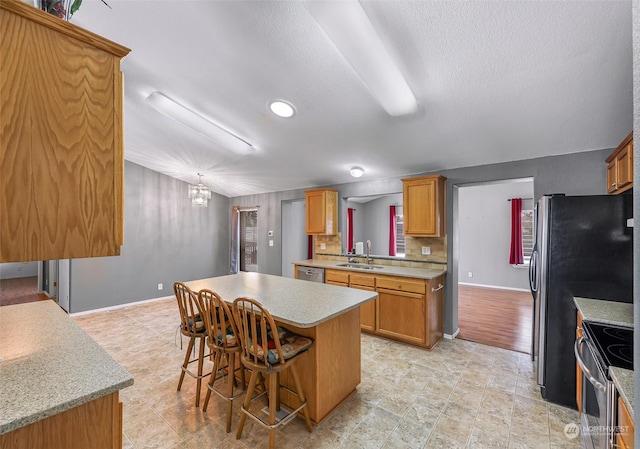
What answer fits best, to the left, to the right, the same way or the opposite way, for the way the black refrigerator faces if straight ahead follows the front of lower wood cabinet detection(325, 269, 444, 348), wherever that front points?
to the right

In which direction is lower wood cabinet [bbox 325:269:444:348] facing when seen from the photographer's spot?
facing the viewer and to the left of the viewer

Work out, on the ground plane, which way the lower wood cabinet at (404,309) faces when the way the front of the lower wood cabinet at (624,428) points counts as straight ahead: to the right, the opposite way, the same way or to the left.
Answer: to the left

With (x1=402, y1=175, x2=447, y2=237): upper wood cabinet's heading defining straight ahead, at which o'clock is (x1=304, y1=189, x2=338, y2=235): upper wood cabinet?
(x1=304, y1=189, x2=338, y2=235): upper wood cabinet is roughly at 2 o'clock from (x1=402, y1=175, x2=447, y2=237): upper wood cabinet.

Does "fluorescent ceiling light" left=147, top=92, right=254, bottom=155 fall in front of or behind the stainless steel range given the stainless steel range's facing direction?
in front

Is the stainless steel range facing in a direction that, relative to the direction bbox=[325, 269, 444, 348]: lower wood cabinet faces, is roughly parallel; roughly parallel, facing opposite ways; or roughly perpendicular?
roughly perpendicular

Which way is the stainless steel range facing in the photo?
to the viewer's left

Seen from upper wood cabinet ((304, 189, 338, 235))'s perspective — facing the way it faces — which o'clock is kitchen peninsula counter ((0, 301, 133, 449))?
The kitchen peninsula counter is roughly at 11 o'clock from the upper wood cabinet.

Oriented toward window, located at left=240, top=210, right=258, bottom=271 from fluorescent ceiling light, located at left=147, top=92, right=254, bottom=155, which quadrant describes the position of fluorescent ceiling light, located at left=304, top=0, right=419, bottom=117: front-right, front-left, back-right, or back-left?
back-right

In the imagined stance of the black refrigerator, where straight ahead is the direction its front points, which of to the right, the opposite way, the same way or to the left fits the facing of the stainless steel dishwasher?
to the left

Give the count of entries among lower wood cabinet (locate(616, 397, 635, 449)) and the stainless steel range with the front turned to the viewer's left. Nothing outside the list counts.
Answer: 2

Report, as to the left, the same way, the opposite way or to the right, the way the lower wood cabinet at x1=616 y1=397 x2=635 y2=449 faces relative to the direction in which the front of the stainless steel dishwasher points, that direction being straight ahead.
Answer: to the right

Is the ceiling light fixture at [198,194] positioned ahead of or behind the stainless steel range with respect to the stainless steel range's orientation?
ahead

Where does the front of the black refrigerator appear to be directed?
to the viewer's left

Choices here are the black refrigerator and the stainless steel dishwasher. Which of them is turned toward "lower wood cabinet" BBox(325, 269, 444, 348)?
the black refrigerator

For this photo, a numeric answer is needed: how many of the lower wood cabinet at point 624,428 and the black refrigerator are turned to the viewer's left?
2

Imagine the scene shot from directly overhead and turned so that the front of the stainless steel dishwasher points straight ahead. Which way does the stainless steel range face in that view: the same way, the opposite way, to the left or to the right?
to the right
